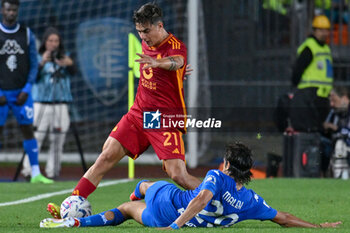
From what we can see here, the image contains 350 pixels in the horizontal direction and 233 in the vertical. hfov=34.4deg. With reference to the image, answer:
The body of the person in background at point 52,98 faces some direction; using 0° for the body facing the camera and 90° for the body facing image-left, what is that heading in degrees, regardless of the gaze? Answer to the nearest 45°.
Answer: approximately 0°

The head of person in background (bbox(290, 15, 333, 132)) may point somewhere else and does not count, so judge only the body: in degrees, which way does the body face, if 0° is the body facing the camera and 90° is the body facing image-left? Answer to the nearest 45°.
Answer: approximately 315°

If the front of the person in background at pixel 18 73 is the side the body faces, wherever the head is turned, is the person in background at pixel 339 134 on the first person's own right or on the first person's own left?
on the first person's own left

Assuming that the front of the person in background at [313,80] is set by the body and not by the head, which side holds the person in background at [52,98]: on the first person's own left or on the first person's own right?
on the first person's own right

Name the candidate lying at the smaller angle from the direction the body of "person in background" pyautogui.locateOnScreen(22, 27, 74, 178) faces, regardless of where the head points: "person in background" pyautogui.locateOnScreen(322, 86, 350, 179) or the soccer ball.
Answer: the soccer ball

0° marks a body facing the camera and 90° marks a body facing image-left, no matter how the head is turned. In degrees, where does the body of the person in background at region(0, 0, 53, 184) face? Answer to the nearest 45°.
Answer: approximately 0°

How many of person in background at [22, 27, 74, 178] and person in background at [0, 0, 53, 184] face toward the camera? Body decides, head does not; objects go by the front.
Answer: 2

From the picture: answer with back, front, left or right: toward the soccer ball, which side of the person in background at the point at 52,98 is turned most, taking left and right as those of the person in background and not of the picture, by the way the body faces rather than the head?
front

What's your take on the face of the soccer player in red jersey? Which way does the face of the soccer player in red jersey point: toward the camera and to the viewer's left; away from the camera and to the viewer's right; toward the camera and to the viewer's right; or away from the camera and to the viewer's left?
toward the camera and to the viewer's left

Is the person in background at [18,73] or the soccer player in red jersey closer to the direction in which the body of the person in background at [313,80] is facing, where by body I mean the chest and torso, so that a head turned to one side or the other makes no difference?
the soccer player in red jersey
